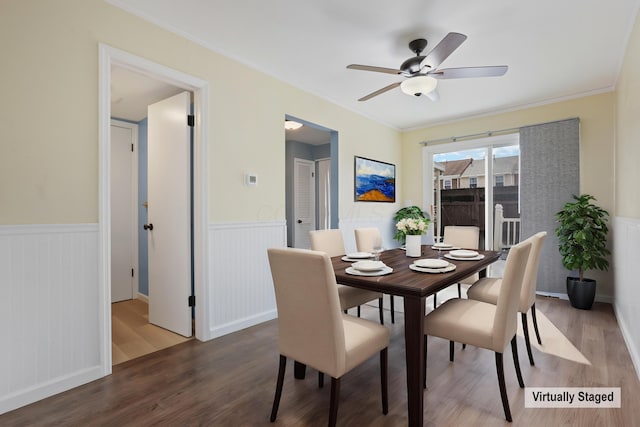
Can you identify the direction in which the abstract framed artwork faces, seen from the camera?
facing the viewer and to the right of the viewer

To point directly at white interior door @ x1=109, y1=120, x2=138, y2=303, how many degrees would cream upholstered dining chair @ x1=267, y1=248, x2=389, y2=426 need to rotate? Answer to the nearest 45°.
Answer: approximately 90° to its left

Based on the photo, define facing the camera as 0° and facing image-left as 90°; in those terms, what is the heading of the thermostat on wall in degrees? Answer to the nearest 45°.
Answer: approximately 315°

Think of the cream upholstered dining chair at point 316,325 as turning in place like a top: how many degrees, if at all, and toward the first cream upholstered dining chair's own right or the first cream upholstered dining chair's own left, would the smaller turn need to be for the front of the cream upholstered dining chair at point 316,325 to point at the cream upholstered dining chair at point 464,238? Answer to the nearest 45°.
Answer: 0° — it already faces it

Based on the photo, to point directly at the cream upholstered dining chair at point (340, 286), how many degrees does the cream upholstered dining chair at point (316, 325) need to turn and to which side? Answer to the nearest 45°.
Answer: approximately 45° to its left

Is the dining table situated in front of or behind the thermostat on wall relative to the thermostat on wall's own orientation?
in front

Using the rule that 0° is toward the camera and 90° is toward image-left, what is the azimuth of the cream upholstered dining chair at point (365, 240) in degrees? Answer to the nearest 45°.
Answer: approximately 315°

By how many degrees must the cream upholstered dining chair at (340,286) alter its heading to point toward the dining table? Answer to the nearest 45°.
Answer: approximately 45° to its right

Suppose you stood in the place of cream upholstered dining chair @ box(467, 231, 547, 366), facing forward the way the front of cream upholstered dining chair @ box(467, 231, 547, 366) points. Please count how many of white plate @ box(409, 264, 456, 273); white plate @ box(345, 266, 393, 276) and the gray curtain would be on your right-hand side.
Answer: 1

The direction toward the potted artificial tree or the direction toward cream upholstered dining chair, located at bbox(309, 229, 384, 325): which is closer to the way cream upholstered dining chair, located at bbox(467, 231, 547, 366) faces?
the cream upholstered dining chair

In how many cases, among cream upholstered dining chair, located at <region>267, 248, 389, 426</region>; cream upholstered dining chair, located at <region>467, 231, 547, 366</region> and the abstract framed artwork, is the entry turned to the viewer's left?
1

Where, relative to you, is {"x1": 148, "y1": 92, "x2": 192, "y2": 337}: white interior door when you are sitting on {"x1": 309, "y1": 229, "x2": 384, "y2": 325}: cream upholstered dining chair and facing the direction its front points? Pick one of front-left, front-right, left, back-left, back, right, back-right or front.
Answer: back-right

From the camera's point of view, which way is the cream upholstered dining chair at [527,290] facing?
to the viewer's left

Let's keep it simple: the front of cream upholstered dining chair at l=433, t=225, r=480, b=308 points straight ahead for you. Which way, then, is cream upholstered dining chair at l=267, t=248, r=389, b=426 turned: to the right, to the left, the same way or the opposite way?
the opposite way

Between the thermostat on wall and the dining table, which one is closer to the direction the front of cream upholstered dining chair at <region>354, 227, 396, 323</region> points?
the dining table

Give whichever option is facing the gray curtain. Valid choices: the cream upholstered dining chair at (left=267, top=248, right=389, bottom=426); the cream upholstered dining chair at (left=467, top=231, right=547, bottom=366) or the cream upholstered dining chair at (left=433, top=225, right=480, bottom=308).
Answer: the cream upholstered dining chair at (left=267, top=248, right=389, bottom=426)

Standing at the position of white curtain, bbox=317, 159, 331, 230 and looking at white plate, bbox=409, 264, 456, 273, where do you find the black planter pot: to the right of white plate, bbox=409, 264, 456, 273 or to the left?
left
